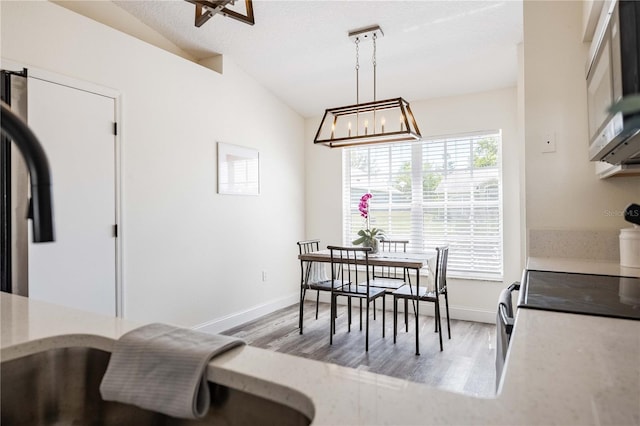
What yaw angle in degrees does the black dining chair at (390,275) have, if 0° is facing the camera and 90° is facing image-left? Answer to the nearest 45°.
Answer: approximately 45°

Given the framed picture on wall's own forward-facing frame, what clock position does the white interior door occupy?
The white interior door is roughly at 3 o'clock from the framed picture on wall.

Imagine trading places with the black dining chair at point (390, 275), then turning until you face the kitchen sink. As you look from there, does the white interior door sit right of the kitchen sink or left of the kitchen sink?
right

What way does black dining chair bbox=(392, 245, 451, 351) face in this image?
to the viewer's left

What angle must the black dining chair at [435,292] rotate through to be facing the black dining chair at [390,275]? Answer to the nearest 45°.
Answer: approximately 45° to its right

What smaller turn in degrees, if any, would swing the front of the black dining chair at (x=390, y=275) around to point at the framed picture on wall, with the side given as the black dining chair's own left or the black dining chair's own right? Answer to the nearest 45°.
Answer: approximately 45° to the black dining chair's own right

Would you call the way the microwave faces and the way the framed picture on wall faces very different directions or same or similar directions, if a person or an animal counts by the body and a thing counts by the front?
very different directions

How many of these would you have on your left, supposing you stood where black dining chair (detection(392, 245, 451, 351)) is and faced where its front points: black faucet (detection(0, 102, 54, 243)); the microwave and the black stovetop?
3

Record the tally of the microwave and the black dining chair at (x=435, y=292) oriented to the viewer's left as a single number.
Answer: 2

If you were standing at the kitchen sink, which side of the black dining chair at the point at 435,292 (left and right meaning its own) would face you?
left

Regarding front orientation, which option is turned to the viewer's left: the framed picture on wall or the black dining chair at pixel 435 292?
the black dining chair

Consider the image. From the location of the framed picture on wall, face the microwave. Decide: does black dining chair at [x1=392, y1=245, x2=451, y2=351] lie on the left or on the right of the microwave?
left
